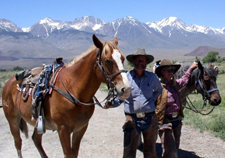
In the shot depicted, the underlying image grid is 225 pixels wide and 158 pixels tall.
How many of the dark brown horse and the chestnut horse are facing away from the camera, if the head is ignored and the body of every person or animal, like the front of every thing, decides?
0

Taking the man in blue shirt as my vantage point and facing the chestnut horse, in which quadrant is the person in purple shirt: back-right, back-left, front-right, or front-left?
back-right

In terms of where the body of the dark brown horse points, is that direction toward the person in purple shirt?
no

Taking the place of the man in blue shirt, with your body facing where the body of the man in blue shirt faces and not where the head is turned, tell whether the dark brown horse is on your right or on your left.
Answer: on your left

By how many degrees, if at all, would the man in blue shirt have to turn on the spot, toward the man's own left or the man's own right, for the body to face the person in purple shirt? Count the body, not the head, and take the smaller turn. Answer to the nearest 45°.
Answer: approximately 135° to the man's own left

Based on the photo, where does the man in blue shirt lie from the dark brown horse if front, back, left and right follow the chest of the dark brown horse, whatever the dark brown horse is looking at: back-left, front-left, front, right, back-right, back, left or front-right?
right

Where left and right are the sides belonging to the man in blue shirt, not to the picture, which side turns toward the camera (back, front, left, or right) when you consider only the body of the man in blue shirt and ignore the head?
front

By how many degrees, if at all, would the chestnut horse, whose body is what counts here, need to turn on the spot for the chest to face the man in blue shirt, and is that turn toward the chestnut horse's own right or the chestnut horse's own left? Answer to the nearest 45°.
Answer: approximately 45° to the chestnut horse's own left

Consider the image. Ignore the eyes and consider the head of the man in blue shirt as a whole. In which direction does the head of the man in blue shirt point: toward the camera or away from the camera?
toward the camera

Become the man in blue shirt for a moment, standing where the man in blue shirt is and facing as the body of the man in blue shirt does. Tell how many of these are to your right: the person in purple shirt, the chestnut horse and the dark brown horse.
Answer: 1

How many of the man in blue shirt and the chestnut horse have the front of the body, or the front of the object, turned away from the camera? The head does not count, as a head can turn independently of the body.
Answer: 0

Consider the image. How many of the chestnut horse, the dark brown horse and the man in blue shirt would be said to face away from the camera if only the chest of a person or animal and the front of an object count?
0

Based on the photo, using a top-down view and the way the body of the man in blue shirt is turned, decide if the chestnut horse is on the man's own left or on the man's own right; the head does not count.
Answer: on the man's own right

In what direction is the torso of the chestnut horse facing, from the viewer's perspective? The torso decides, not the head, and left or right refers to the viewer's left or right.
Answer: facing the viewer and to the right of the viewer
